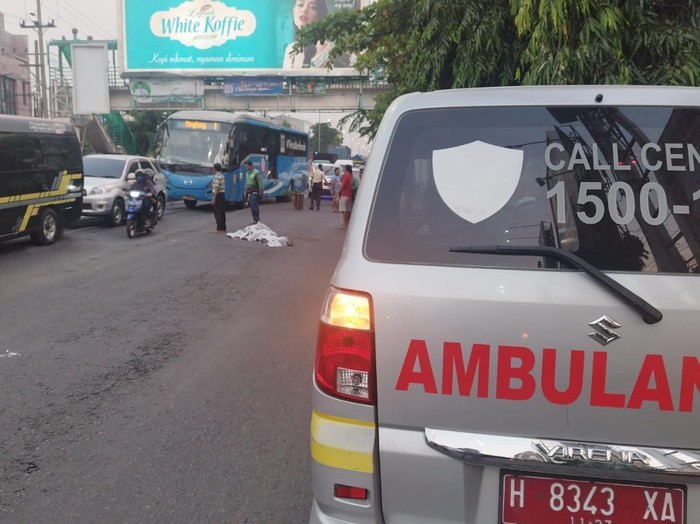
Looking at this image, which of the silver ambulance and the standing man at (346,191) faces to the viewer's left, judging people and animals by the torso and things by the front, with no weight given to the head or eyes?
the standing man

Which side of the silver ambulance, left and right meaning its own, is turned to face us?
back

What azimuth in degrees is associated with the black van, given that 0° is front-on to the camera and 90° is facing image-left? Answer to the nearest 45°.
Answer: approximately 45°
